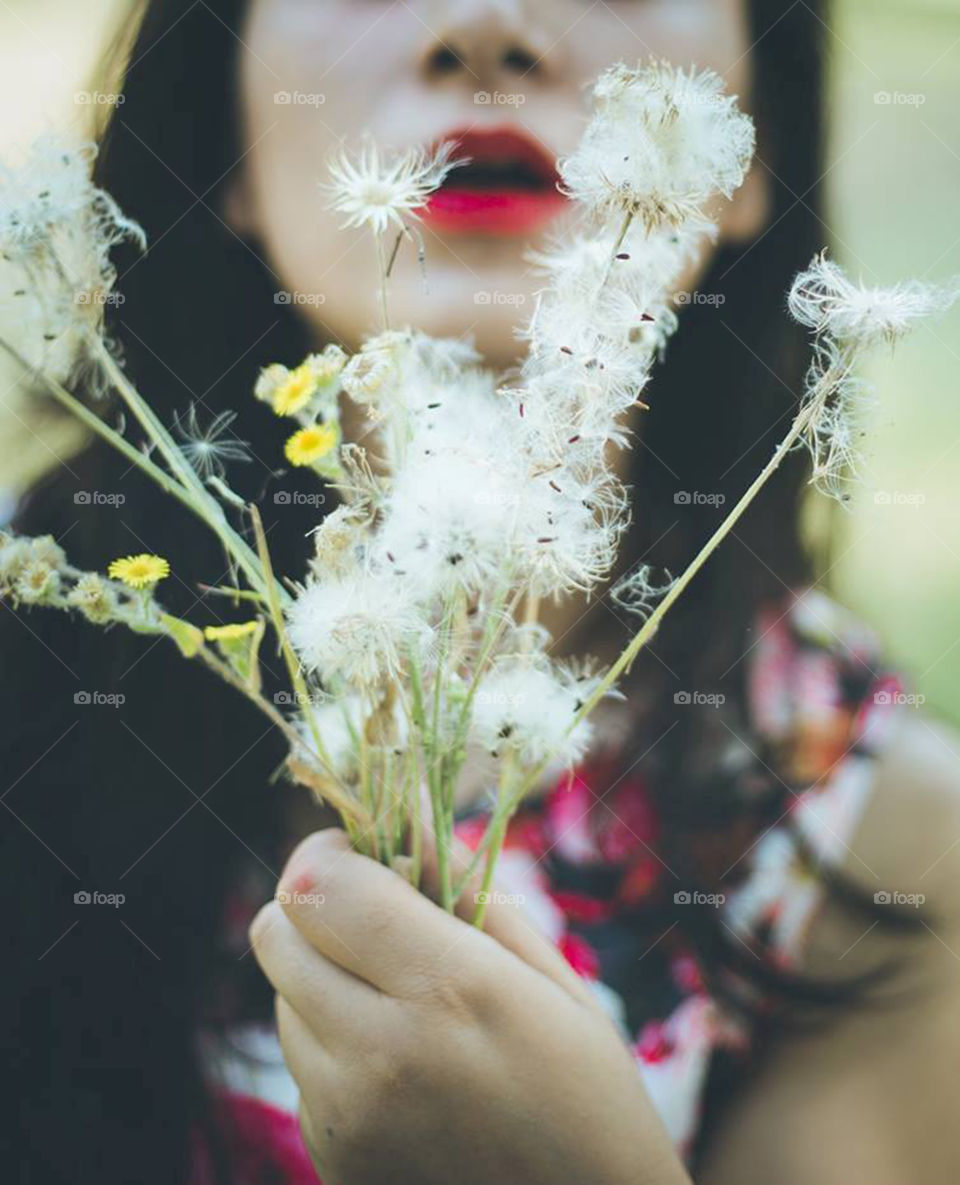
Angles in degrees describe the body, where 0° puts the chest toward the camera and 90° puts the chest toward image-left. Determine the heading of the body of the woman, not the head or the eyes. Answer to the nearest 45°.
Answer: approximately 0°
